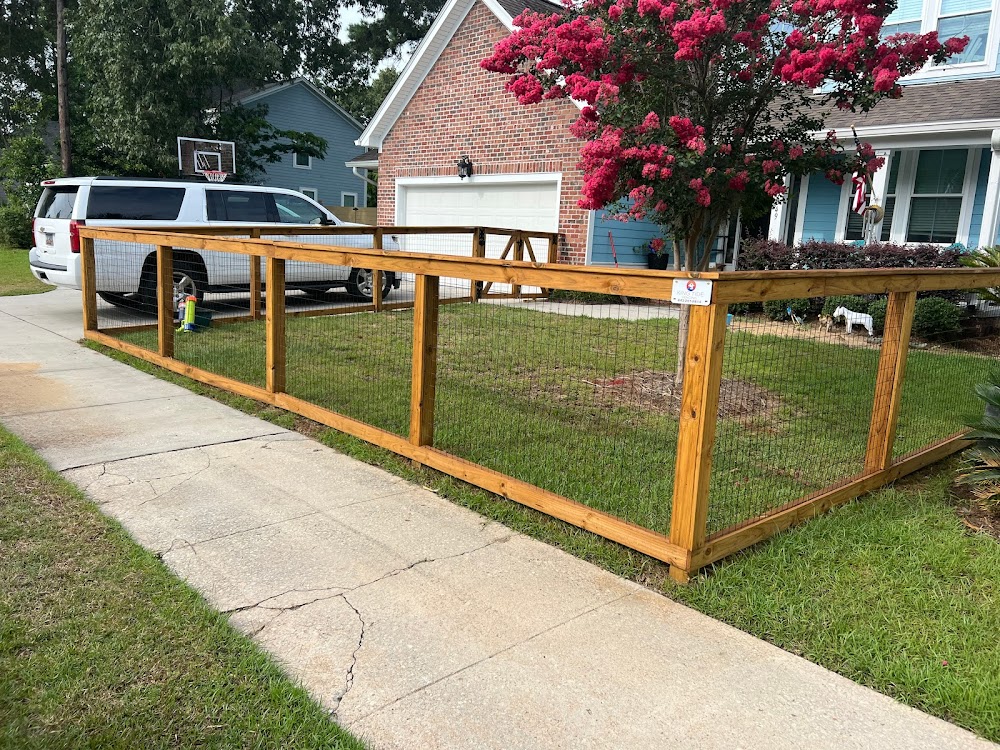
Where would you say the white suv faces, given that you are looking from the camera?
facing away from the viewer and to the right of the viewer

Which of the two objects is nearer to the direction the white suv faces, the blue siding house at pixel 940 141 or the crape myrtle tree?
the blue siding house

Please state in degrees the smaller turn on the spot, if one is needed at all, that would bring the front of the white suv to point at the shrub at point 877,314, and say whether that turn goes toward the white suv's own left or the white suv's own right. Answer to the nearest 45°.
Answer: approximately 45° to the white suv's own right

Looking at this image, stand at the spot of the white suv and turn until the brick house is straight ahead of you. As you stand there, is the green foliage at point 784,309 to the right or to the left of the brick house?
right

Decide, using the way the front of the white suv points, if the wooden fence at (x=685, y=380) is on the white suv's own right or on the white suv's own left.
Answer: on the white suv's own right

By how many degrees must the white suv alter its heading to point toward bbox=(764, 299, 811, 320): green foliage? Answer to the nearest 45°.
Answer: approximately 45° to its right

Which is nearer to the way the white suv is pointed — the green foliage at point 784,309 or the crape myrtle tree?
the green foliage

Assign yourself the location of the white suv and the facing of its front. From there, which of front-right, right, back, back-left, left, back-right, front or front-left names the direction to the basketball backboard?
front-left

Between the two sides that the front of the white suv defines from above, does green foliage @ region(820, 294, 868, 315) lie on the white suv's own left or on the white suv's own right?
on the white suv's own right
